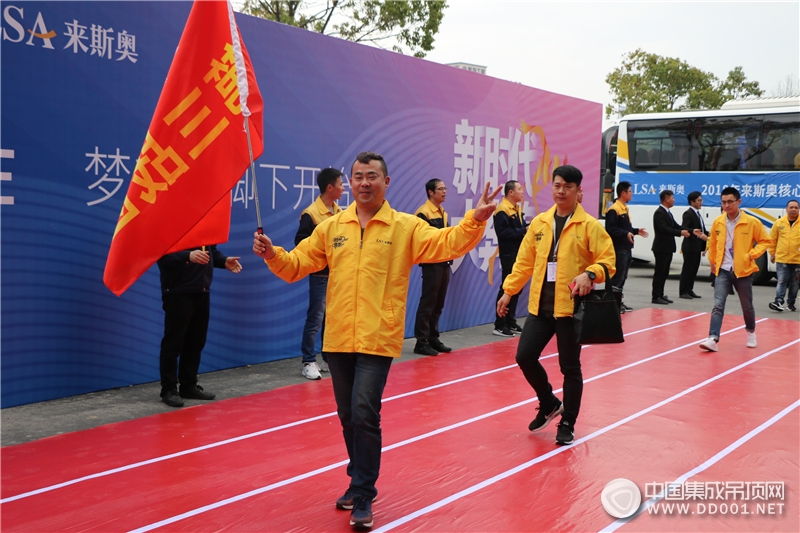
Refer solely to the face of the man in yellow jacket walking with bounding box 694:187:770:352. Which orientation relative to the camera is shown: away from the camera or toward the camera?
toward the camera

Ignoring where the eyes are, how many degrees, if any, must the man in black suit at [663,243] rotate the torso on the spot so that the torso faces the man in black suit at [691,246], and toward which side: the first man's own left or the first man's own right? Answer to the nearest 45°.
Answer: approximately 45° to the first man's own left

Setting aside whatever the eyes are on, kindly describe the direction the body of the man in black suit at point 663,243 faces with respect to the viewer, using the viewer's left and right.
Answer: facing to the right of the viewer

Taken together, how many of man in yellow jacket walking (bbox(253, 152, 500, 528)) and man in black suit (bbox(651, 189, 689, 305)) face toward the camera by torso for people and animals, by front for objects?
1

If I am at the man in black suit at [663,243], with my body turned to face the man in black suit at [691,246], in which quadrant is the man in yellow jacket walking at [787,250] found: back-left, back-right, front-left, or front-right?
front-right

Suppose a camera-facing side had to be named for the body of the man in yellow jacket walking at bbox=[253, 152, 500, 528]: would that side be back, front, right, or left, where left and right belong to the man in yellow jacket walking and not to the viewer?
front

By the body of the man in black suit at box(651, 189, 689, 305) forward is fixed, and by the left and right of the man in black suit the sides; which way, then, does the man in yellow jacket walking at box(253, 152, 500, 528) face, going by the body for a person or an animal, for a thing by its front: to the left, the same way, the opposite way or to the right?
to the right

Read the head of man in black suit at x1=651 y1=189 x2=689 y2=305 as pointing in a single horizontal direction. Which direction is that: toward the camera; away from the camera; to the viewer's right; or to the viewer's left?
to the viewer's right

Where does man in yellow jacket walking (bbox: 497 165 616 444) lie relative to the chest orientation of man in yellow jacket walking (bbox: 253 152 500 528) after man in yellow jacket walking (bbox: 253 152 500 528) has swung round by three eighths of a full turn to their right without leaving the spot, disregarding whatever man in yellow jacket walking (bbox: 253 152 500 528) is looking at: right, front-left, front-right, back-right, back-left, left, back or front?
right

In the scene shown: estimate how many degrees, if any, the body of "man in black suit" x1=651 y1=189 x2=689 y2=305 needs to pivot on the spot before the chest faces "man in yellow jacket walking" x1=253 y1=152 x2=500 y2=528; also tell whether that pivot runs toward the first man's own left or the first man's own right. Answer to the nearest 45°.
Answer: approximately 90° to the first man's own right

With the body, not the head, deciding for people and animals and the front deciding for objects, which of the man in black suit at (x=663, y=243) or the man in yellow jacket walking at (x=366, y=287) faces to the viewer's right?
the man in black suit

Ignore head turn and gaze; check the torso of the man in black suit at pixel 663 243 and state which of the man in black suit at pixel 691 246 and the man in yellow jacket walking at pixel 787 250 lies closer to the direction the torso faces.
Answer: the man in yellow jacket walking

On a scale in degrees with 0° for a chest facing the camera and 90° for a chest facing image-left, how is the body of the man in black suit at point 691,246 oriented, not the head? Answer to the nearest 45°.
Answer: approximately 315°

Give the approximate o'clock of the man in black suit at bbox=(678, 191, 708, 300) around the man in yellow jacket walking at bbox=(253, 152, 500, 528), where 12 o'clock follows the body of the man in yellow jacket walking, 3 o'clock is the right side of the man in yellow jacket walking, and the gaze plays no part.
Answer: The man in black suit is roughly at 7 o'clock from the man in yellow jacket walking.
